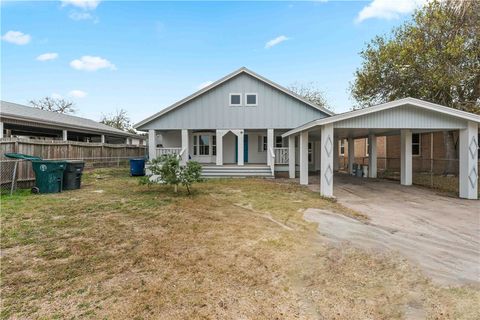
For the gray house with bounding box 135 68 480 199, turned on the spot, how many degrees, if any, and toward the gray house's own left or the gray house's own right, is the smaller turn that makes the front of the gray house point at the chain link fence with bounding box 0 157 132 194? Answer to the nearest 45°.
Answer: approximately 45° to the gray house's own right

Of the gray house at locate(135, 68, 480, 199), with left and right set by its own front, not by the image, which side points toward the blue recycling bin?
right

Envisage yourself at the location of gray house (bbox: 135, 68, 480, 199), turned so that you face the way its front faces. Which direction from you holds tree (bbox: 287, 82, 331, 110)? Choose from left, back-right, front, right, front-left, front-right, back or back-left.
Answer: back

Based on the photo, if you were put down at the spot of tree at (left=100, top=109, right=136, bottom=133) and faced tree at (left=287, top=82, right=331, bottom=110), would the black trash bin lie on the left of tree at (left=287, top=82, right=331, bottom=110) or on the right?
right

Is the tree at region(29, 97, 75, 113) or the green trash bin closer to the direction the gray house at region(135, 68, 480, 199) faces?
the green trash bin

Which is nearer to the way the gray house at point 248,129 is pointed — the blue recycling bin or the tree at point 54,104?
the blue recycling bin

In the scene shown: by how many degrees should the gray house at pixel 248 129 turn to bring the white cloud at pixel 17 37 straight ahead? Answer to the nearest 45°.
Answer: approximately 90° to its right

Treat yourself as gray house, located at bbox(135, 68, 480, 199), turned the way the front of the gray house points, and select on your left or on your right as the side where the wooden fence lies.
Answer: on your right

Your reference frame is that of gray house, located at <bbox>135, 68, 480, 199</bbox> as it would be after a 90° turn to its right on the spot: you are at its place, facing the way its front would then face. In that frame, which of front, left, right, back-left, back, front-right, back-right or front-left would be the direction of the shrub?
left

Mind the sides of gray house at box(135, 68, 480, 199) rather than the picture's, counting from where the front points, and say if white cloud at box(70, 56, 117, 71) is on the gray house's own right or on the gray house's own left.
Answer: on the gray house's own right

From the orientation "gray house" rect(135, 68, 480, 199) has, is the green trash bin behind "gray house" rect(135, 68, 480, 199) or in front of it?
in front

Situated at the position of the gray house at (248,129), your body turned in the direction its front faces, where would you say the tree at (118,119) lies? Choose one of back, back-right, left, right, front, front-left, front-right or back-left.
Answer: back-right

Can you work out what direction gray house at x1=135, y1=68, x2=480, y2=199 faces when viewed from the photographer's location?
facing the viewer
